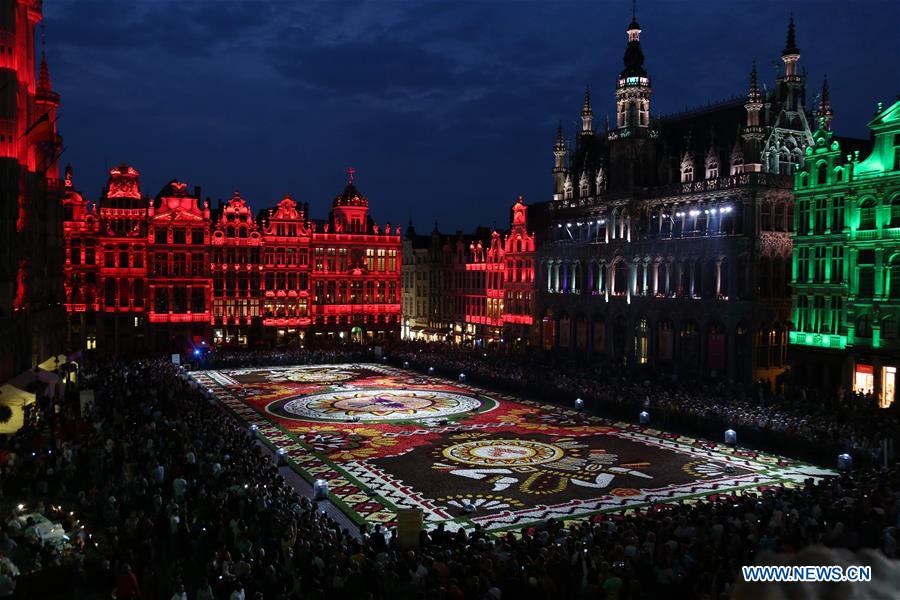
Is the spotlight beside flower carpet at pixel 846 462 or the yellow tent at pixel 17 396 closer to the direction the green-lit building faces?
the yellow tent

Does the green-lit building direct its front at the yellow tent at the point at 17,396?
yes

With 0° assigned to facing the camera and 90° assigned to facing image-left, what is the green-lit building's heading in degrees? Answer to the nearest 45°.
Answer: approximately 45°

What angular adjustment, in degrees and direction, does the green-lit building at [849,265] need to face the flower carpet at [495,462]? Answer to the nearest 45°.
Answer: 0° — it already faces it

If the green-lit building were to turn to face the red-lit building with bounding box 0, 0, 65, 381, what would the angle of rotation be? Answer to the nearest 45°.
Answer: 0° — it already faces it

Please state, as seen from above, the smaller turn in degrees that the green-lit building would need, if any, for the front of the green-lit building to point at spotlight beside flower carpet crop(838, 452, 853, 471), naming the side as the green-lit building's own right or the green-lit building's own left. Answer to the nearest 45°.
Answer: approximately 45° to the green-lit building's own left
